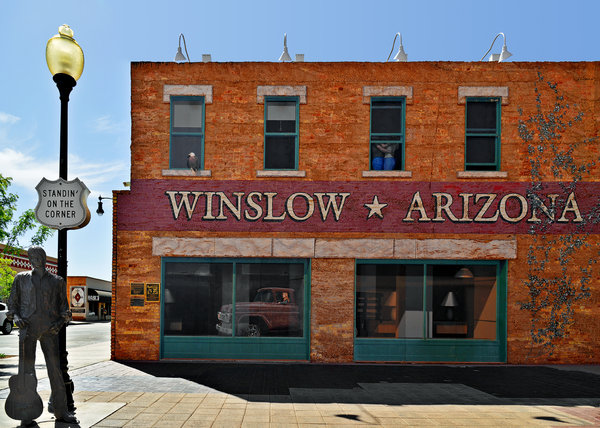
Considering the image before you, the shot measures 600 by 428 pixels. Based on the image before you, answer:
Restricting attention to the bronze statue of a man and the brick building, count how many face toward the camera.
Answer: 2

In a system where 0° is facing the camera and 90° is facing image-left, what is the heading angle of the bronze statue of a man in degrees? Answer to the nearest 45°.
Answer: approximately 0°

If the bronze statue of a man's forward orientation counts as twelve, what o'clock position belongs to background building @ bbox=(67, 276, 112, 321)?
The background building is roughly at 6 o'clock from the bronze statue of a man.

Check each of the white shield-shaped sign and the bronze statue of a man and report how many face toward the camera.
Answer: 2

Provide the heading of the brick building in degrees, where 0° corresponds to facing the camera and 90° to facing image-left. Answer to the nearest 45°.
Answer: approximately 0°

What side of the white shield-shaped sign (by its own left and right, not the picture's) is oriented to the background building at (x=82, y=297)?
back
